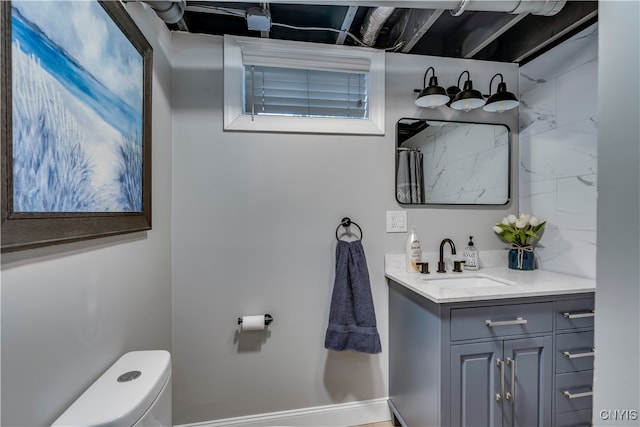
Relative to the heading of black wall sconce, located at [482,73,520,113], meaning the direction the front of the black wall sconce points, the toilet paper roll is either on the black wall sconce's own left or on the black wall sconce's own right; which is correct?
on the black wall sconce's own right

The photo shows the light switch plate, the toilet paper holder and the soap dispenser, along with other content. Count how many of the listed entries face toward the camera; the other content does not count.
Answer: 3

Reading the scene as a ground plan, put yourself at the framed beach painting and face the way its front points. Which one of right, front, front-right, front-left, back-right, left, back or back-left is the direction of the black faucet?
front-left

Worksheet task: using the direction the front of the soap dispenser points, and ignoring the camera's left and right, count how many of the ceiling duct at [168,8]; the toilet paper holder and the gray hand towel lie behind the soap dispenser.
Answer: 0

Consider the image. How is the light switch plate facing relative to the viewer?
toward the camera

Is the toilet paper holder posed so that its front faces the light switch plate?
no

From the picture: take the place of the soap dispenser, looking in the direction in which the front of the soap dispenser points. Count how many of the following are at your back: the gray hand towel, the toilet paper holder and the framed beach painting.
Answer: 0

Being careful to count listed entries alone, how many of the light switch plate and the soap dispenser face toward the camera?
2

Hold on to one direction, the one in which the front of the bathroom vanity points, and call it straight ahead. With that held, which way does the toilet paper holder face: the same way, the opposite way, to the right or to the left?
the same way

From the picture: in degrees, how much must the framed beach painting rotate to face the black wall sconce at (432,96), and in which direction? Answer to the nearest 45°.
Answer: approximately 45° to its left

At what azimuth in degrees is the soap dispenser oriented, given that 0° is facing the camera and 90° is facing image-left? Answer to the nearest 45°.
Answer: approximately 0°

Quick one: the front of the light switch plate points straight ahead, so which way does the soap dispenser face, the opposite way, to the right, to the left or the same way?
the same way
